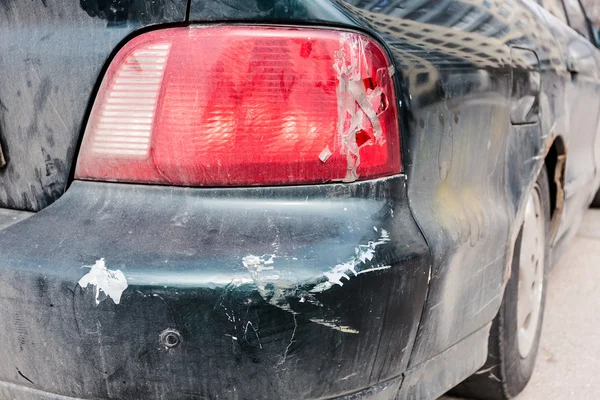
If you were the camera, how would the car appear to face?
facing away from the viewer and to the right of the viewer
